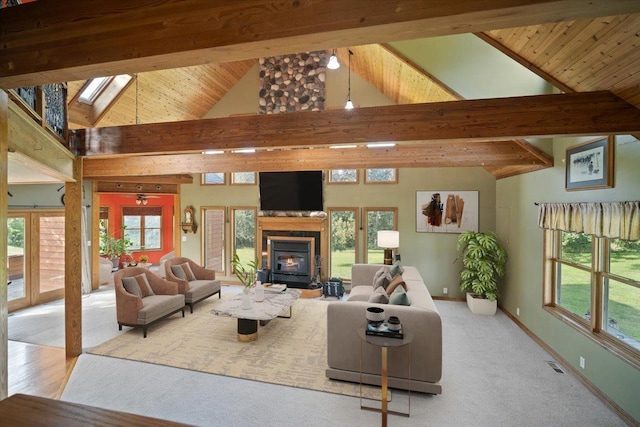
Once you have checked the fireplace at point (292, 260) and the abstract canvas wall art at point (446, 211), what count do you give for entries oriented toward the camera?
2

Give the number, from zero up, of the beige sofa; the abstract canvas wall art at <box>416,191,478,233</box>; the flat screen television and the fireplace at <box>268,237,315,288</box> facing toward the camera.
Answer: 3

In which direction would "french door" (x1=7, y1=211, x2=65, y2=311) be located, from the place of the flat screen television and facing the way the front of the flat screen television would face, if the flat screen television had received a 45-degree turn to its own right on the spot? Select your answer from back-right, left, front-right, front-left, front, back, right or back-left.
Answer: front-right

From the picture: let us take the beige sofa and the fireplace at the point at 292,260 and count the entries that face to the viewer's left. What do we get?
1

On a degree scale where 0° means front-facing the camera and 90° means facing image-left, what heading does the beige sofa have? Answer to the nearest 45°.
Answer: approximately 90°

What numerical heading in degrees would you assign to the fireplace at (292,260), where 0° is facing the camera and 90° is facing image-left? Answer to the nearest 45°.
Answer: approximately 0°

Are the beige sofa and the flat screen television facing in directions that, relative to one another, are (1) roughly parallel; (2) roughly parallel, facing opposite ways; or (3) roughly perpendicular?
roughly perpendicular

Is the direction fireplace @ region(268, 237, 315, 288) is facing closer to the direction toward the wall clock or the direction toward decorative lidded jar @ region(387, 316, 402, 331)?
the decorative lidded jar

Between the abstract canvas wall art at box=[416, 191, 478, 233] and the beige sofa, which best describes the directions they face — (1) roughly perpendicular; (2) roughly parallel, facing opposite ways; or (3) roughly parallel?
roughly perpendicular

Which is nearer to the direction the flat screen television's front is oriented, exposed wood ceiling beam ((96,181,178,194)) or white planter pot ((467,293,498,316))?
the white planter pot

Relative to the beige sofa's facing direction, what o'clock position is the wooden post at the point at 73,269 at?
The wooden post is roughly at 12 o'clock from the beige sofa.
